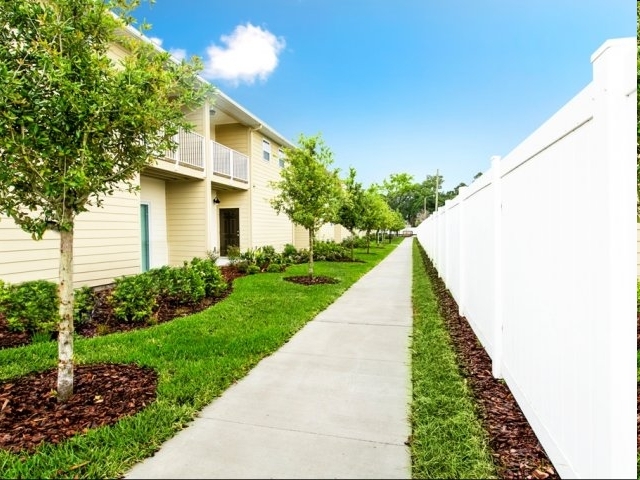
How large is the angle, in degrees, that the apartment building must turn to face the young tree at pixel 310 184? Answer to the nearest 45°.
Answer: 0° — it already faces it

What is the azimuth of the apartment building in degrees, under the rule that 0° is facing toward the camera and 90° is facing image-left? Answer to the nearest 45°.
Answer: approximately 315°

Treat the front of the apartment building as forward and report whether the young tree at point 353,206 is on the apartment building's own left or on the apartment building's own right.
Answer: on the apartment building's own left

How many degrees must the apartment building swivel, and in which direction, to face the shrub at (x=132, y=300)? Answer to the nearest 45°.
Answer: approximately 45° to its right

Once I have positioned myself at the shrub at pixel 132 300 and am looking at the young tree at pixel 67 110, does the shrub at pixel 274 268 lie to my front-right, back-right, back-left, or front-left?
back-left

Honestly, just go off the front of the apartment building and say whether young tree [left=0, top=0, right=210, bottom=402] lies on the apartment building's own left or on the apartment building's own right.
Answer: on the apartment building's own right

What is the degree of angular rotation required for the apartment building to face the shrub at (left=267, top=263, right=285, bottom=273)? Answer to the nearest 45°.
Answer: approximately 45° to its left

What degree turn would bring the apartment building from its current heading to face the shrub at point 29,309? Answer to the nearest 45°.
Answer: approximately 45° to its right

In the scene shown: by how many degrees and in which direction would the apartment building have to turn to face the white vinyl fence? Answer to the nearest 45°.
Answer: approximately 45° to its right
